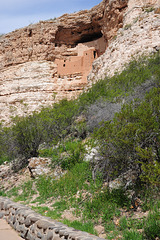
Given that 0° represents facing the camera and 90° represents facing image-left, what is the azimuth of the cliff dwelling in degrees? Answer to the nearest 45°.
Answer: approximately 45°

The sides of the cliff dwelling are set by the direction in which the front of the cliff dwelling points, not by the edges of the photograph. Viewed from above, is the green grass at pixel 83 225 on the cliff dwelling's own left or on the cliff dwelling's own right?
on the cliff dwelling's own left

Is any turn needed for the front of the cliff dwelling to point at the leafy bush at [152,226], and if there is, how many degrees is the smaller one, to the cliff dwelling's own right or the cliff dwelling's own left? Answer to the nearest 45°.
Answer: approximately 45° to the cliff dwelling's own left

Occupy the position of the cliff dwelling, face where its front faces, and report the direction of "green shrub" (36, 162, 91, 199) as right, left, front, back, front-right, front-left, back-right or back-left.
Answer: front-left

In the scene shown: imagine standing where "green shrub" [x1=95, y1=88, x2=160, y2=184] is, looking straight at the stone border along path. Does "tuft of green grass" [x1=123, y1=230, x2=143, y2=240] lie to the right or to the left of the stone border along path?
left

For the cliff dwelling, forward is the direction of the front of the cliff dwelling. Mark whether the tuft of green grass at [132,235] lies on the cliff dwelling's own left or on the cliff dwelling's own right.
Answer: on the cliff dwelling's own left
